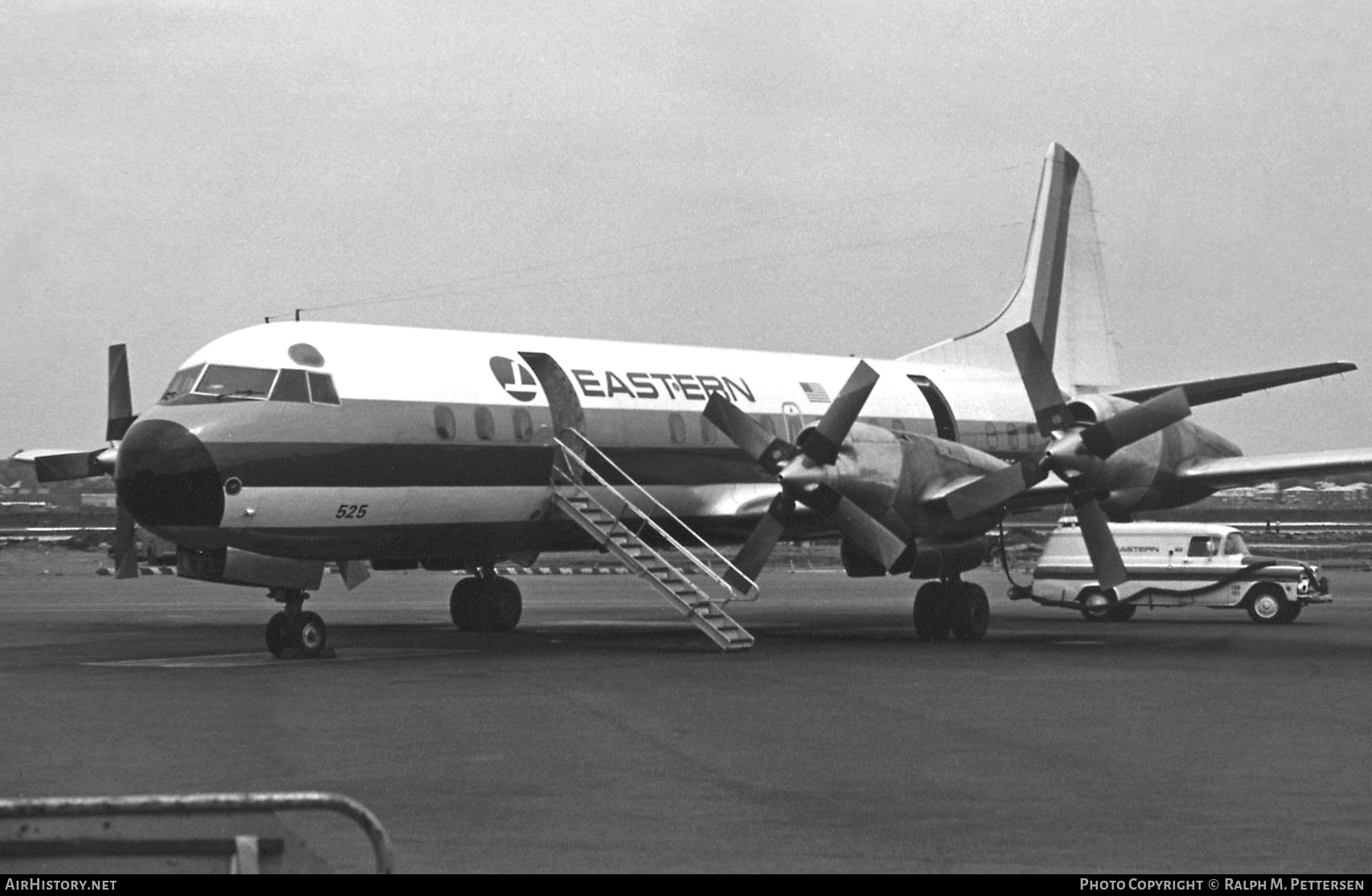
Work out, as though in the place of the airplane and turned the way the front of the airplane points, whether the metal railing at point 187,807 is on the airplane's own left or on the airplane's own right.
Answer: on the airplane's own left

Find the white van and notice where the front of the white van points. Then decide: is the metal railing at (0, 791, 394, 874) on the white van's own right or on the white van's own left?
on the white van's own right

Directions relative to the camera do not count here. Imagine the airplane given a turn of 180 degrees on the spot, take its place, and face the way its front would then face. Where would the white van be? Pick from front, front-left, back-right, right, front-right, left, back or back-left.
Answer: front

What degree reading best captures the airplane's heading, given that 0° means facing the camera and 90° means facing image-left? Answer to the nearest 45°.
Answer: approximately 45°

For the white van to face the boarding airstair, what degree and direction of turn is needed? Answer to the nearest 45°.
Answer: approximately 135° to its right

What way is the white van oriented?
to the viewer's right
